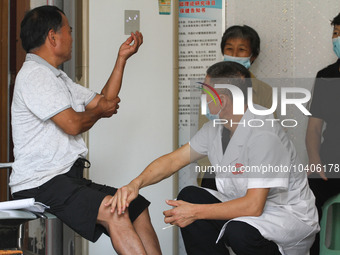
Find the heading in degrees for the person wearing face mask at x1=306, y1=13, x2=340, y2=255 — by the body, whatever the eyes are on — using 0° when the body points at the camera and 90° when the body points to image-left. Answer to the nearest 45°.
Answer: approximately 0°

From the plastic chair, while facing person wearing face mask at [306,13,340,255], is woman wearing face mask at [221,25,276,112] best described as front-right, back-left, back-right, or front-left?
front-left
